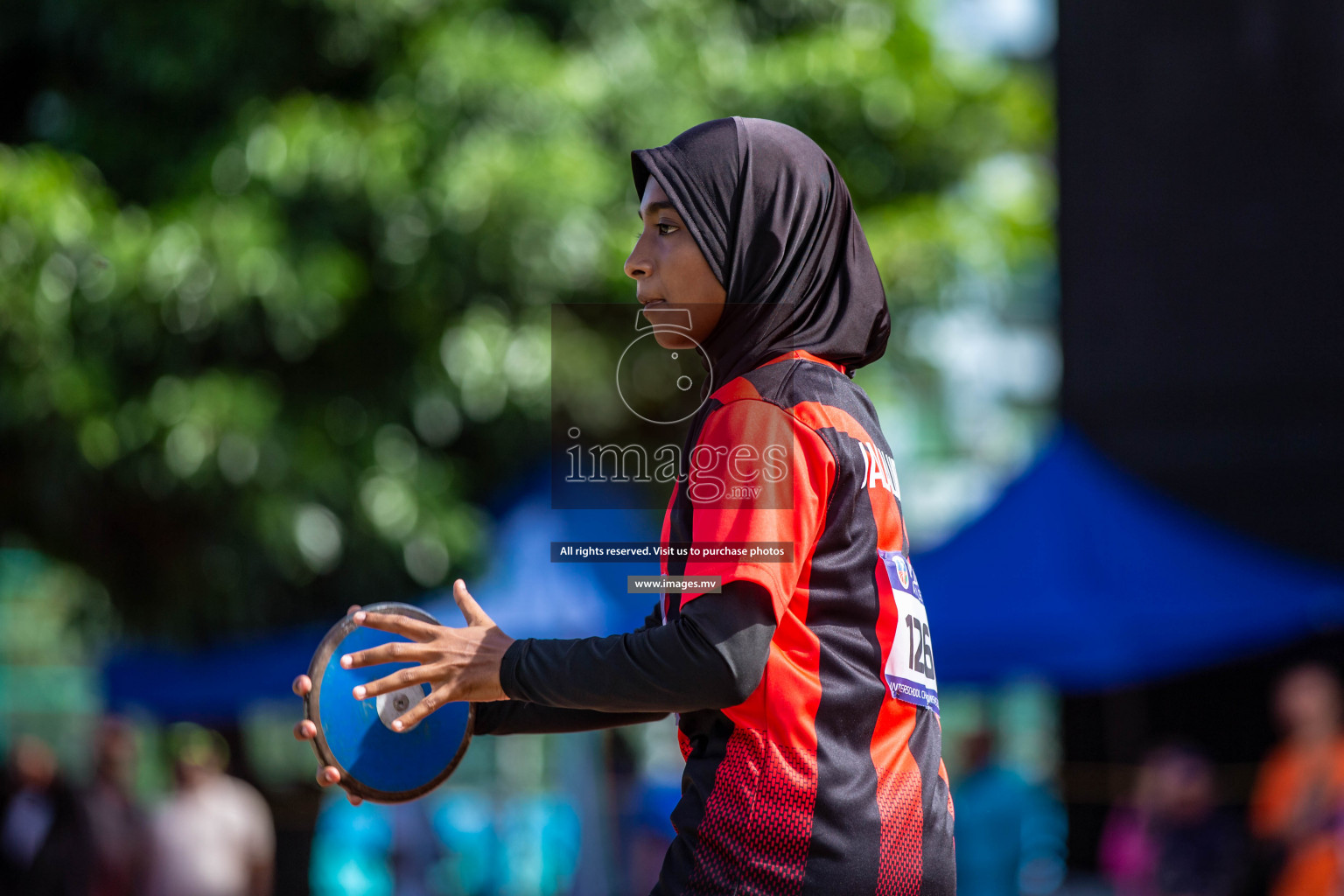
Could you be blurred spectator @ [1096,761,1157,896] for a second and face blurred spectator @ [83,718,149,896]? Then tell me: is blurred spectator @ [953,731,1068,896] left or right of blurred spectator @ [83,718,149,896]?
left

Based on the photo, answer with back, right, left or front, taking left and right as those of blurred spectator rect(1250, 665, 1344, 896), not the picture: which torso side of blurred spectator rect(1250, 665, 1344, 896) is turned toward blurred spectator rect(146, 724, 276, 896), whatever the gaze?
right

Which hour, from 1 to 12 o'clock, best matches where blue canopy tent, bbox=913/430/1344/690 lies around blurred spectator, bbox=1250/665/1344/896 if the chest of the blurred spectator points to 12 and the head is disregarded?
The blue canopy tent is roughly at 5 o'clock from the blurred spectator.

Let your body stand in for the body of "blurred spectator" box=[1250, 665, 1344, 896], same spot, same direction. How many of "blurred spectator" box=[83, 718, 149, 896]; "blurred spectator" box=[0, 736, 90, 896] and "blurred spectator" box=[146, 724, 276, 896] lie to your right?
3

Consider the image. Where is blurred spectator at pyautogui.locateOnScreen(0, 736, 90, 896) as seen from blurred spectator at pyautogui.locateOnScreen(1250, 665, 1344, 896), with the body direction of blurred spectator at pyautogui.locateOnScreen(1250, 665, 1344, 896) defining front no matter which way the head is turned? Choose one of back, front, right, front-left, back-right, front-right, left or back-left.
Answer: right

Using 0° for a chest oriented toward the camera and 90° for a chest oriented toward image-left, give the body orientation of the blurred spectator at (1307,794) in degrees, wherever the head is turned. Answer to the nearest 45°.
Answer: approximately 0°
